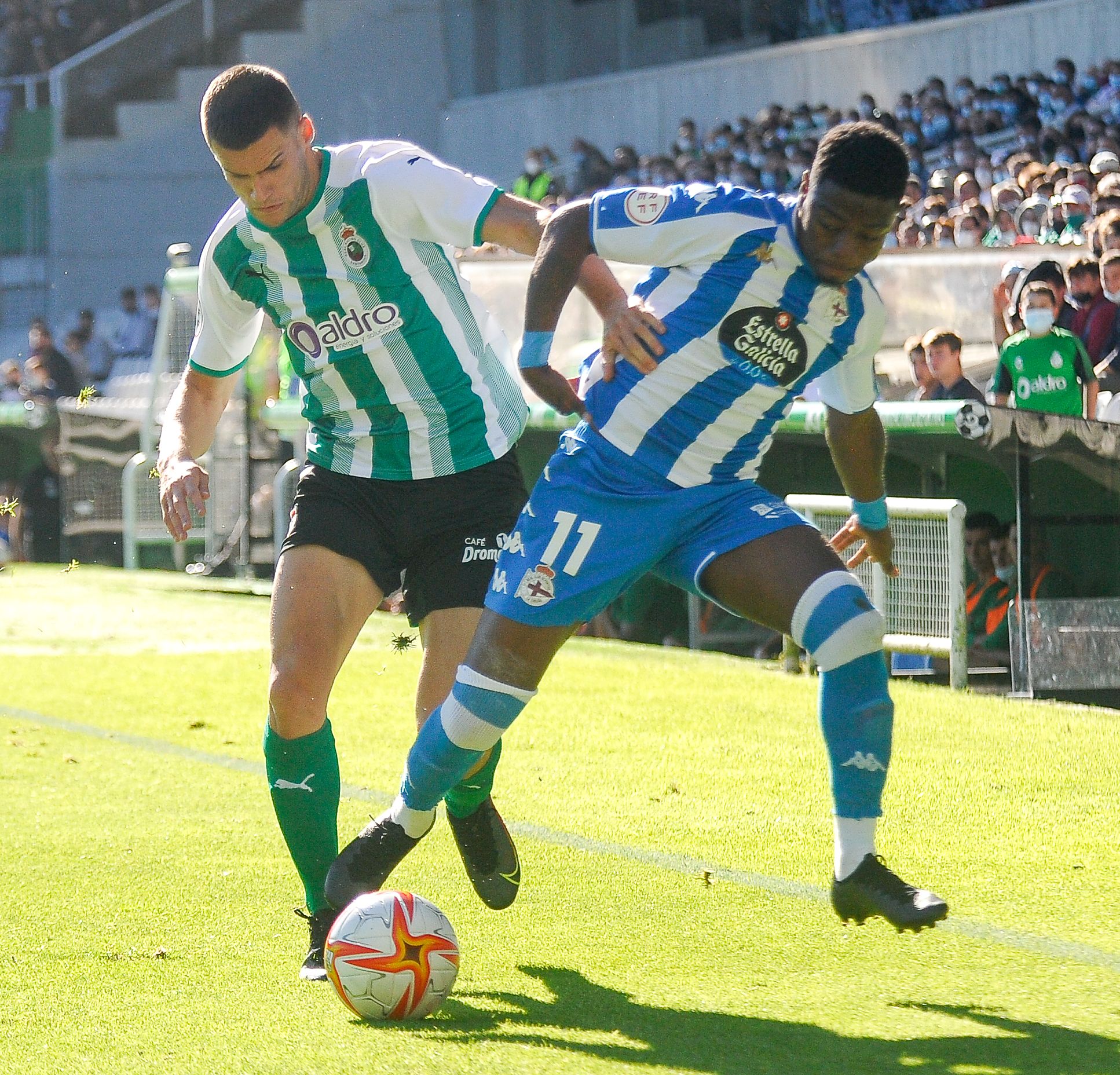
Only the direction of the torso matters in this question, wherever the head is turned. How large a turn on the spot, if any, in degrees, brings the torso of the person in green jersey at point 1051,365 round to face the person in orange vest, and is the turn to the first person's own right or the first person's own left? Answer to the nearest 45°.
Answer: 0° — they already face them

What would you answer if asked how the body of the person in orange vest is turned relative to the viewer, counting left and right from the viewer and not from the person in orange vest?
facing the viewer and to the left of the viewer

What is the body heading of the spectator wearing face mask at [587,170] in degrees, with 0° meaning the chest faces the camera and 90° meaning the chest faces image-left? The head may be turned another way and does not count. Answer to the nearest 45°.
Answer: approximately 45°

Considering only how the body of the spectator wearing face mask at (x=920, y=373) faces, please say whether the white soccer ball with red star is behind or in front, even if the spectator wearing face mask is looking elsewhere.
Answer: in front

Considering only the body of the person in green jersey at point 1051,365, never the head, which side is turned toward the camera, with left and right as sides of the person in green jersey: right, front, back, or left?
front

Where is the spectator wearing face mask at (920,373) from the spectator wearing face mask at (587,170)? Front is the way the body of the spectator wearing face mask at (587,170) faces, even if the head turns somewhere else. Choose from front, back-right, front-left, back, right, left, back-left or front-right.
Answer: front-left

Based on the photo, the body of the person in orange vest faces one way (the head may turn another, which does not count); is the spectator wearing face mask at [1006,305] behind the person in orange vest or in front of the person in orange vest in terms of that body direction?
behind

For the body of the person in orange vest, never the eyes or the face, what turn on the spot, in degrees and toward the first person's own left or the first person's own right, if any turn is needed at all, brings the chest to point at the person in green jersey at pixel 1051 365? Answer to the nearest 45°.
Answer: approximately 135° to the first person's own right

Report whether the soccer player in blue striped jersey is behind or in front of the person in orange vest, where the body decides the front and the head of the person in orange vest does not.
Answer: in front
